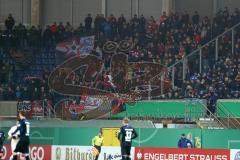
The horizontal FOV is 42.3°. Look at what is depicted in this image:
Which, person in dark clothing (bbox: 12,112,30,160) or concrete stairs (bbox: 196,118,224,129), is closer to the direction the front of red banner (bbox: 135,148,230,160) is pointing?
the person in dark clothing

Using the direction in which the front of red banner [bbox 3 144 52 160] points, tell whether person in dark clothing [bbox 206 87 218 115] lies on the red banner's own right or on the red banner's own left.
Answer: on the red banner's own left

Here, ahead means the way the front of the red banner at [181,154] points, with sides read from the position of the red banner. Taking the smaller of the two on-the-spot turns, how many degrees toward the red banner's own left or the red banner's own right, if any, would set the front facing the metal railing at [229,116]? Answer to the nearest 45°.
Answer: approximately 135° to the red banner's own left

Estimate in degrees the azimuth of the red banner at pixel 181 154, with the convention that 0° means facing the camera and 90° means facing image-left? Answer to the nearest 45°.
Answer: approximately 0°

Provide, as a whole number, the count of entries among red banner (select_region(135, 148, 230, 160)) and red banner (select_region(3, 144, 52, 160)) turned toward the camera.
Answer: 2

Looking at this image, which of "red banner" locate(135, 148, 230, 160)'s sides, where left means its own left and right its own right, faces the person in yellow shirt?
right
